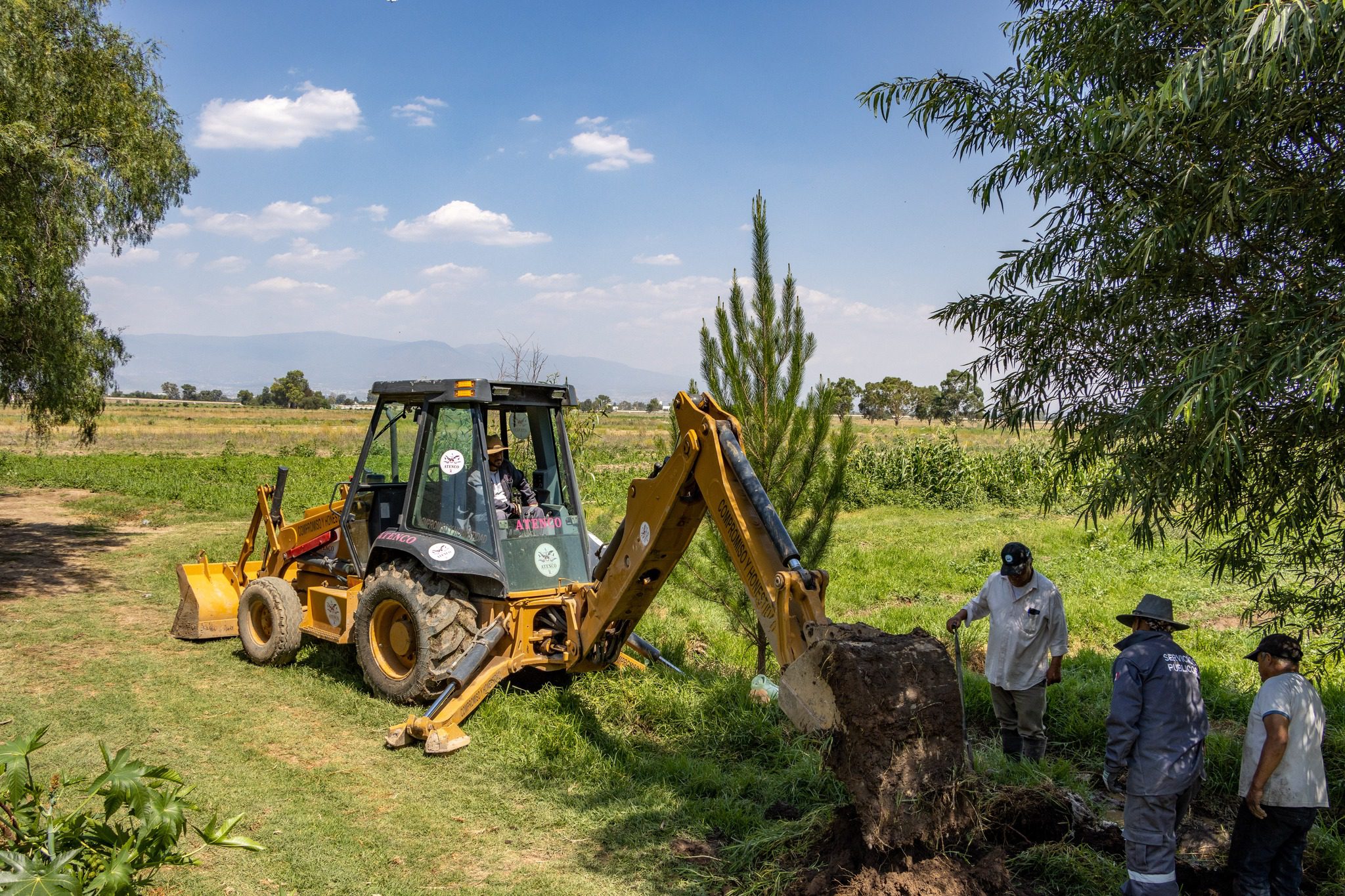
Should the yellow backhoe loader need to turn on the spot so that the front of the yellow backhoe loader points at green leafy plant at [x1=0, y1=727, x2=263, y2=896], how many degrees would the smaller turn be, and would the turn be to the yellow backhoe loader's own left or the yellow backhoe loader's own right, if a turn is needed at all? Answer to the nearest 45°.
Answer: approximately 135° to the yellow backhoe loader's own left

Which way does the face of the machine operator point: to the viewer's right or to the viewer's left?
to the viewer's right

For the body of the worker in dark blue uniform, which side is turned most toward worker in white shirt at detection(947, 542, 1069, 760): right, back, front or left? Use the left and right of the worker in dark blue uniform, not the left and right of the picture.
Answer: front

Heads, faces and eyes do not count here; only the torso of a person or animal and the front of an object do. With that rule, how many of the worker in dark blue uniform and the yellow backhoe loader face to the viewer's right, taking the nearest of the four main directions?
0

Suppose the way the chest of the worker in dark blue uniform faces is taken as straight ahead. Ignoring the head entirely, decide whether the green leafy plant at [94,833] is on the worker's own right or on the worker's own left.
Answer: on the worker's own left

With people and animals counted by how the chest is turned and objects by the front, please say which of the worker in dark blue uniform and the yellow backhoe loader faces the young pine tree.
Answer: the worker in dark blue uniform

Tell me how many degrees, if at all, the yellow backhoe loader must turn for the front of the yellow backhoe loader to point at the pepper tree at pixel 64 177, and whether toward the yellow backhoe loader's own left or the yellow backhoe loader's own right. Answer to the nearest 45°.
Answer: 0° — it already faces it

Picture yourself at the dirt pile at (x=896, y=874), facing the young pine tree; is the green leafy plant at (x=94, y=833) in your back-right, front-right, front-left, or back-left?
back-left

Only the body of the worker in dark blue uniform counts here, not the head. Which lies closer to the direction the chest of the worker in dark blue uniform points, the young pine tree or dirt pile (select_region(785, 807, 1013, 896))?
the young pine tree

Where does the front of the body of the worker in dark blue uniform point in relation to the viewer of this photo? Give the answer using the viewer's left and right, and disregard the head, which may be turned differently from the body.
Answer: facing away from the viewer and to the left of the viewer

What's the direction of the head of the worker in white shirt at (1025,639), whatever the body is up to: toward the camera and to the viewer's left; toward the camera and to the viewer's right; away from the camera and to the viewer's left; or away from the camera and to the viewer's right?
toward the camera and to the viewer's left

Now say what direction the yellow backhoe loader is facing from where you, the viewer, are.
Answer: facing away from the viewer and to the left of the viewer

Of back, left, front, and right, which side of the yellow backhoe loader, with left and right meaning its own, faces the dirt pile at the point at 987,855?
back
